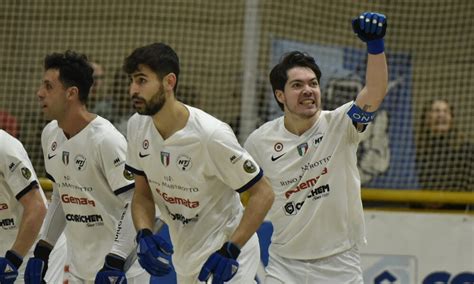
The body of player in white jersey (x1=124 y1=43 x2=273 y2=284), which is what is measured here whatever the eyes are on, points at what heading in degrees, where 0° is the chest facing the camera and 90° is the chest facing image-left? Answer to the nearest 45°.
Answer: approximately 45°

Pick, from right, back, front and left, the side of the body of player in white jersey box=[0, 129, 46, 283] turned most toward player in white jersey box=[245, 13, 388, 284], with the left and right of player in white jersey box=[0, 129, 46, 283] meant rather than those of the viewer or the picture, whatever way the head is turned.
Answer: left

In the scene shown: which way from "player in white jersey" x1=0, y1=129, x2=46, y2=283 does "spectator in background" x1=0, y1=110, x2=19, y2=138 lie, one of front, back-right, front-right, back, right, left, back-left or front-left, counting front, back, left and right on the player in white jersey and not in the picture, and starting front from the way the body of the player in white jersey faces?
back-right

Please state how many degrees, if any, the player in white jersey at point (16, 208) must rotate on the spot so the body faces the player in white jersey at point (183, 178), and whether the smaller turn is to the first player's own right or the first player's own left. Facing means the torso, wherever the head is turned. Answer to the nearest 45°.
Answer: approximately 90° to the first player's own left
